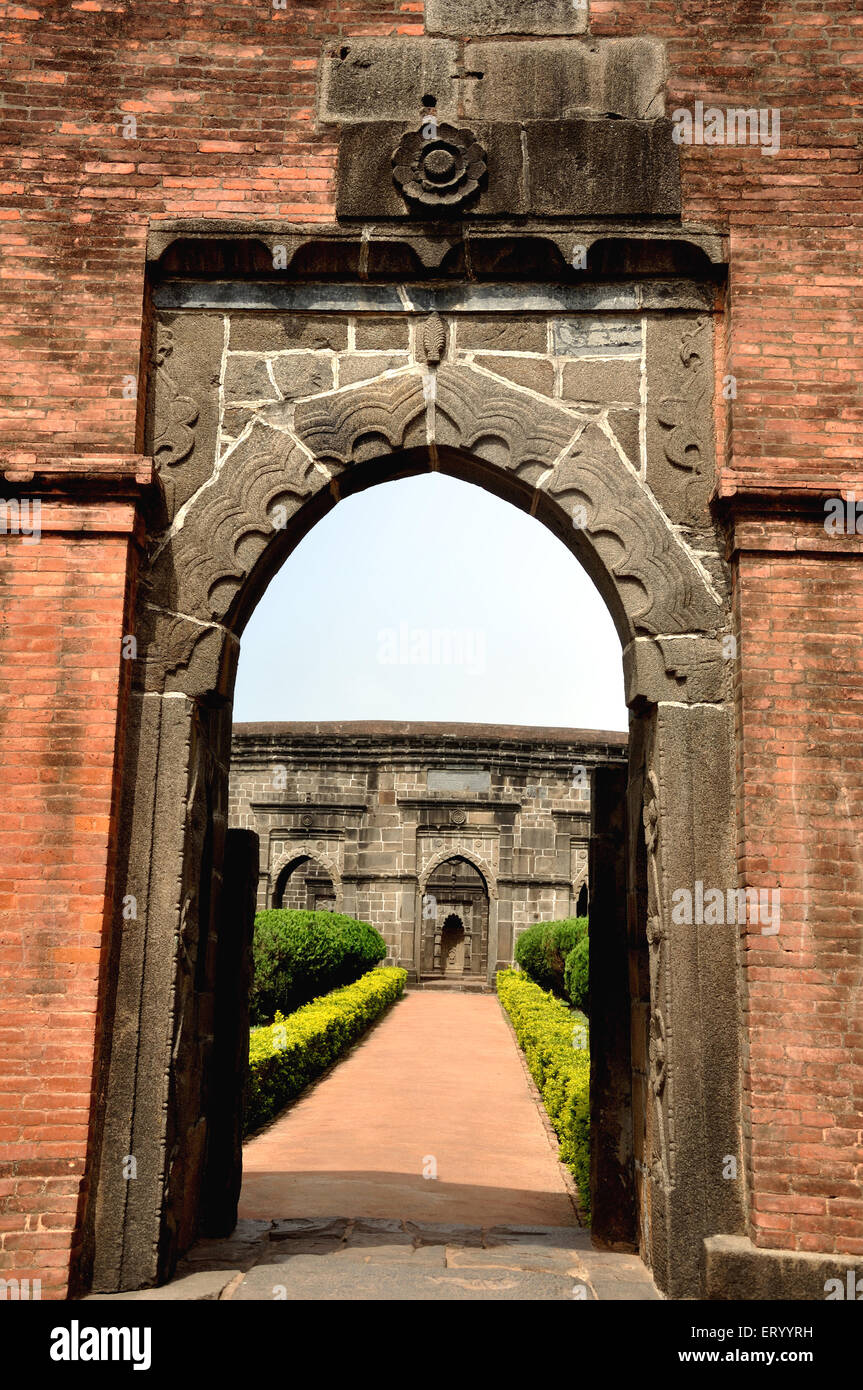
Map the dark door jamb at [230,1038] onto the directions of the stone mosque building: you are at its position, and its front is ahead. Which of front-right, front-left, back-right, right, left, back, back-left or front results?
front

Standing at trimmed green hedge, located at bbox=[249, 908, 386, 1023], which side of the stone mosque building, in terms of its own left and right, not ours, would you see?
front

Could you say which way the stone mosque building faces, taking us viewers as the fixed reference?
facing the viewer

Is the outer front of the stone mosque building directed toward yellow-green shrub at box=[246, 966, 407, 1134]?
yes

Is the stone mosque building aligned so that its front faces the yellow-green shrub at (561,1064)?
yes

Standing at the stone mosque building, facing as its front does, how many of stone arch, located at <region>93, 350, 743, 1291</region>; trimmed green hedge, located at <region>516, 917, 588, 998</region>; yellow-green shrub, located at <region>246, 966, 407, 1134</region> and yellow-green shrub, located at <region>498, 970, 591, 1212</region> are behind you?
0

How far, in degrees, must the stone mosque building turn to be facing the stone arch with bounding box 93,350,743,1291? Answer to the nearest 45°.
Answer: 0° — it already faces it

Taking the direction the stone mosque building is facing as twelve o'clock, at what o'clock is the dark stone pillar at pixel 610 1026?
The dark stone pillar is roughly at 12 o'clock from the stone mosque building.

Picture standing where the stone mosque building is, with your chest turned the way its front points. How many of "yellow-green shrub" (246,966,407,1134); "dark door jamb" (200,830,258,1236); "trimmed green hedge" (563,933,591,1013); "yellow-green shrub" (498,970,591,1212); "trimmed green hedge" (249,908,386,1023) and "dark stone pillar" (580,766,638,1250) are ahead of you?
6

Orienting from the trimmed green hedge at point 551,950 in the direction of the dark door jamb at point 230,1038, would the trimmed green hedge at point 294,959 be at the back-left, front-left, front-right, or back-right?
front-right

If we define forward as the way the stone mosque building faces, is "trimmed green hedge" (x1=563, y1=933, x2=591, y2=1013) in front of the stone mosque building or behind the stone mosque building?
in front
